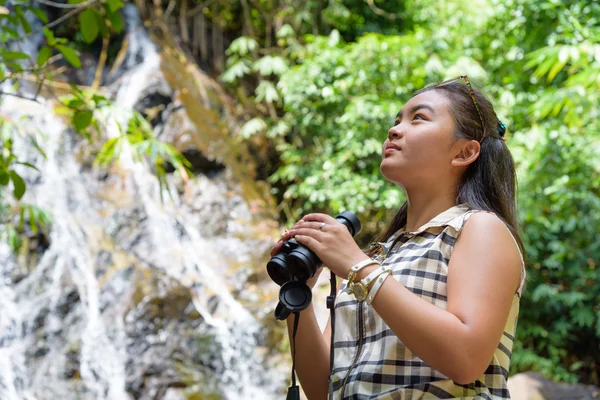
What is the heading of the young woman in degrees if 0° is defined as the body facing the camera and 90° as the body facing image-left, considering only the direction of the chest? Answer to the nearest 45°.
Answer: approximately 45°

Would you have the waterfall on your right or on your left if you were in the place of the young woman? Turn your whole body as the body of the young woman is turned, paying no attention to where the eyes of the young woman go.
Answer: on your right
